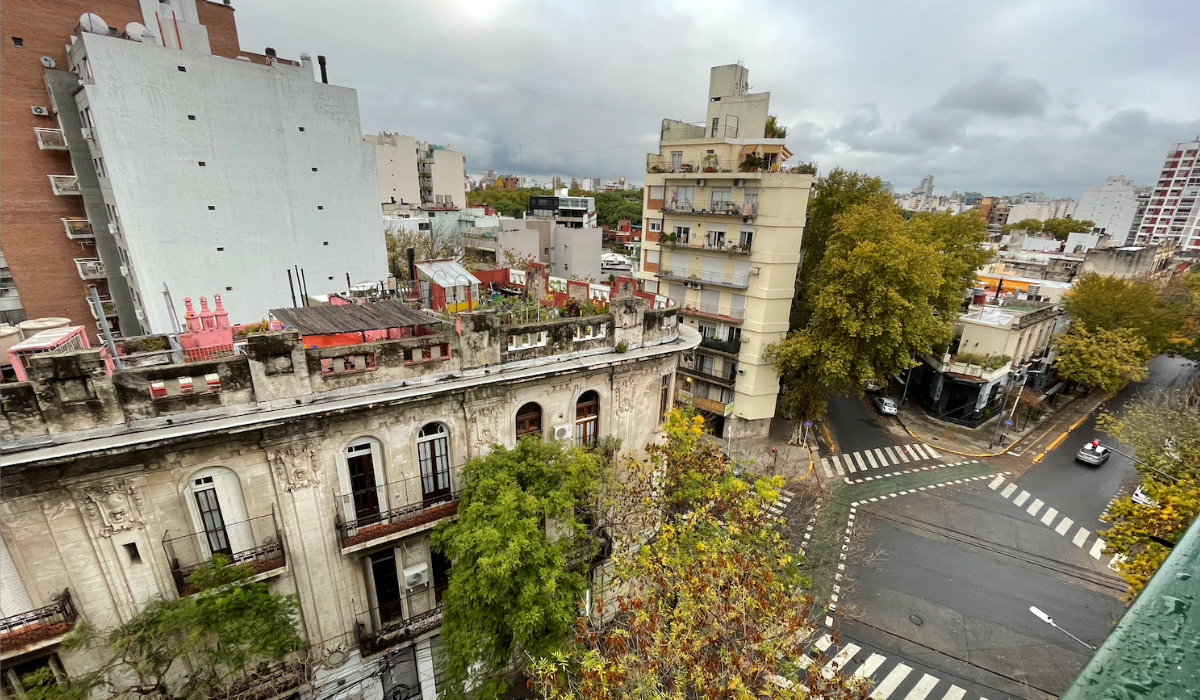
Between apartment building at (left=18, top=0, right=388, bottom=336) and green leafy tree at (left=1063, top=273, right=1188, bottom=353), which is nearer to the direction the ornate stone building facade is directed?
the green leafy tree

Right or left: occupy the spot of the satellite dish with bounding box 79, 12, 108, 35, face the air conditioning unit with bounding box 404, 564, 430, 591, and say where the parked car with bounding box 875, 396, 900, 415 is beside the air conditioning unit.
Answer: left

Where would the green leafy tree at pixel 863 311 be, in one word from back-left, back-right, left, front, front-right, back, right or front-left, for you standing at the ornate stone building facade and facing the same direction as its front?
front-left

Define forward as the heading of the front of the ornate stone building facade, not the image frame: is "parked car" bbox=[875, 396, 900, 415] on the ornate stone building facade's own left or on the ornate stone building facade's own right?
on the ornate stone building facade's own left

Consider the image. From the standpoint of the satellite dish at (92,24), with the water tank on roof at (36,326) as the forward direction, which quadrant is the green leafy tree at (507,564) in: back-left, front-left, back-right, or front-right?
front-left

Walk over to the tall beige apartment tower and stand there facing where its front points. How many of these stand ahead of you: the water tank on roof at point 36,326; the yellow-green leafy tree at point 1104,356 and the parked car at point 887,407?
1

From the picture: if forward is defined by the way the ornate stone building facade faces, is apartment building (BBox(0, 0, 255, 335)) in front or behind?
behind

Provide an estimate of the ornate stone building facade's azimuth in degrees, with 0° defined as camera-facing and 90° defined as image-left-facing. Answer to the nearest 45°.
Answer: approximately 315°

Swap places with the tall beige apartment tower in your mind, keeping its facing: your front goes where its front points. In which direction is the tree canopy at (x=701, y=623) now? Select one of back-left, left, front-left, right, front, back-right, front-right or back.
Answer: front-left

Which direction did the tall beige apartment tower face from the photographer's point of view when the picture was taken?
facing the viewer and to the left of the viewer

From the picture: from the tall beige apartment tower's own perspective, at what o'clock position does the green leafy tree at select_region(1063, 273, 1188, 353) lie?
The green leafy tree is roughly at 7 o'clock from the tall beige apartment tower.

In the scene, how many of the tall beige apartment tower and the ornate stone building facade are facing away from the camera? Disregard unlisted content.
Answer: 0
